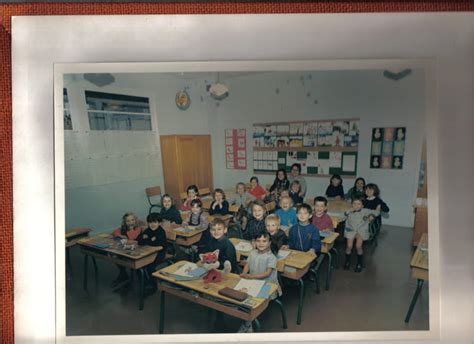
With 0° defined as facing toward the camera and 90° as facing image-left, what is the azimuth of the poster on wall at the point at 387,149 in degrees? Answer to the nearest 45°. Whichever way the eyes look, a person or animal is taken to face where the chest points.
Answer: approximately 0°
